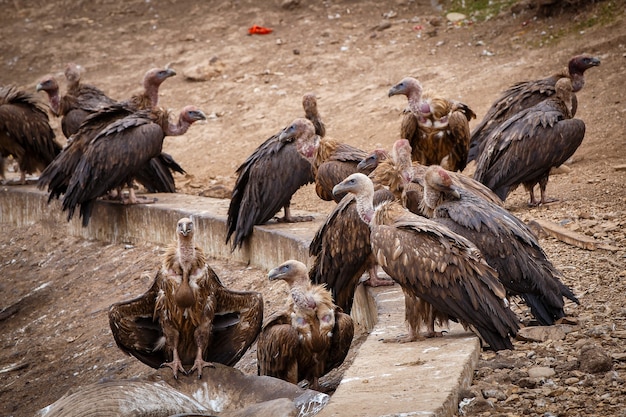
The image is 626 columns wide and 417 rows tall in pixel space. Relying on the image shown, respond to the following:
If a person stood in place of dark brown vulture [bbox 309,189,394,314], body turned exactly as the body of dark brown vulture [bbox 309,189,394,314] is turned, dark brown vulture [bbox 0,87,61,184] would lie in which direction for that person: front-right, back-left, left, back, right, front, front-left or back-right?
back-left

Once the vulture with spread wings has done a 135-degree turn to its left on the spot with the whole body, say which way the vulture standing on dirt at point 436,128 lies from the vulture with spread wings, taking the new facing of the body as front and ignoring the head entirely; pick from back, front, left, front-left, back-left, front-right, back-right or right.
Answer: front

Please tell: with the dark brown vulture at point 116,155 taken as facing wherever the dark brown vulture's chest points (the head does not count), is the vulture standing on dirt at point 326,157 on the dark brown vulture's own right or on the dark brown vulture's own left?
on the dark brown vulture's own right

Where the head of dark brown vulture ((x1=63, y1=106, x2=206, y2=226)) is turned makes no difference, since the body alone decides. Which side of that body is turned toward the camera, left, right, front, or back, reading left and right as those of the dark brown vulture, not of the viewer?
right

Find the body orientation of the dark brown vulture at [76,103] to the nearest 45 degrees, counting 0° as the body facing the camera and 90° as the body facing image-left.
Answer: approximately 90°

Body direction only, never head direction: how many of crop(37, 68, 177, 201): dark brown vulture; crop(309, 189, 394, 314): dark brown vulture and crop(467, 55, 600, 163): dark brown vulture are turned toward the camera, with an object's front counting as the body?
0

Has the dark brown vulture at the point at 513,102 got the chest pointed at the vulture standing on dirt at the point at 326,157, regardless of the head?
no

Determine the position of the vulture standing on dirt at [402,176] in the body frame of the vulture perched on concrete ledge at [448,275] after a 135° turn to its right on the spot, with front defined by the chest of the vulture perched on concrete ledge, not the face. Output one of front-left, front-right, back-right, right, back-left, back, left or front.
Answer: front-left

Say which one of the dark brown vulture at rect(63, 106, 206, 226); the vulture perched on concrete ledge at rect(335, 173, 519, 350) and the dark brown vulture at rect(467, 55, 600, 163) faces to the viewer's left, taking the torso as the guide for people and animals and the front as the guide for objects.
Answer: the vulture perched on concrete ledge

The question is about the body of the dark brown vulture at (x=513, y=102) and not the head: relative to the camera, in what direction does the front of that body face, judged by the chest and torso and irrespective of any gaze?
to the viewer's right

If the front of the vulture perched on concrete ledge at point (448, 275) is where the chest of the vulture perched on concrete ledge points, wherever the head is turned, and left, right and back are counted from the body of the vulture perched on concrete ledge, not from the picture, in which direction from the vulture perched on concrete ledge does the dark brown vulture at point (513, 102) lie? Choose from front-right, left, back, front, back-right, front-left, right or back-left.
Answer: right

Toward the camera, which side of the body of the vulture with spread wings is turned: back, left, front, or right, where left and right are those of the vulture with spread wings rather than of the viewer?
front

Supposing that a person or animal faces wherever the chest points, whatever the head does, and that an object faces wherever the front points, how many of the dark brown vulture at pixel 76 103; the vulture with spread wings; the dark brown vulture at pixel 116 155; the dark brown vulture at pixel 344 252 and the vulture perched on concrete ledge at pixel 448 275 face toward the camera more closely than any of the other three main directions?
1

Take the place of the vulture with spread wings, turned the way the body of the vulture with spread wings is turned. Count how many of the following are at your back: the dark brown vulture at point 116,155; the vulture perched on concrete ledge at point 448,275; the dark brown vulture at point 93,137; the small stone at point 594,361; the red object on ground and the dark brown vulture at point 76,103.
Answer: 4

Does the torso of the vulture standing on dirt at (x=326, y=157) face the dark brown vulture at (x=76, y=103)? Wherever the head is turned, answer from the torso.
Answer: no

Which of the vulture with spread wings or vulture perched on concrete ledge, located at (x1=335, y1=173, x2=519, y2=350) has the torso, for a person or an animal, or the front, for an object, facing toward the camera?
the vulture with spread wings
